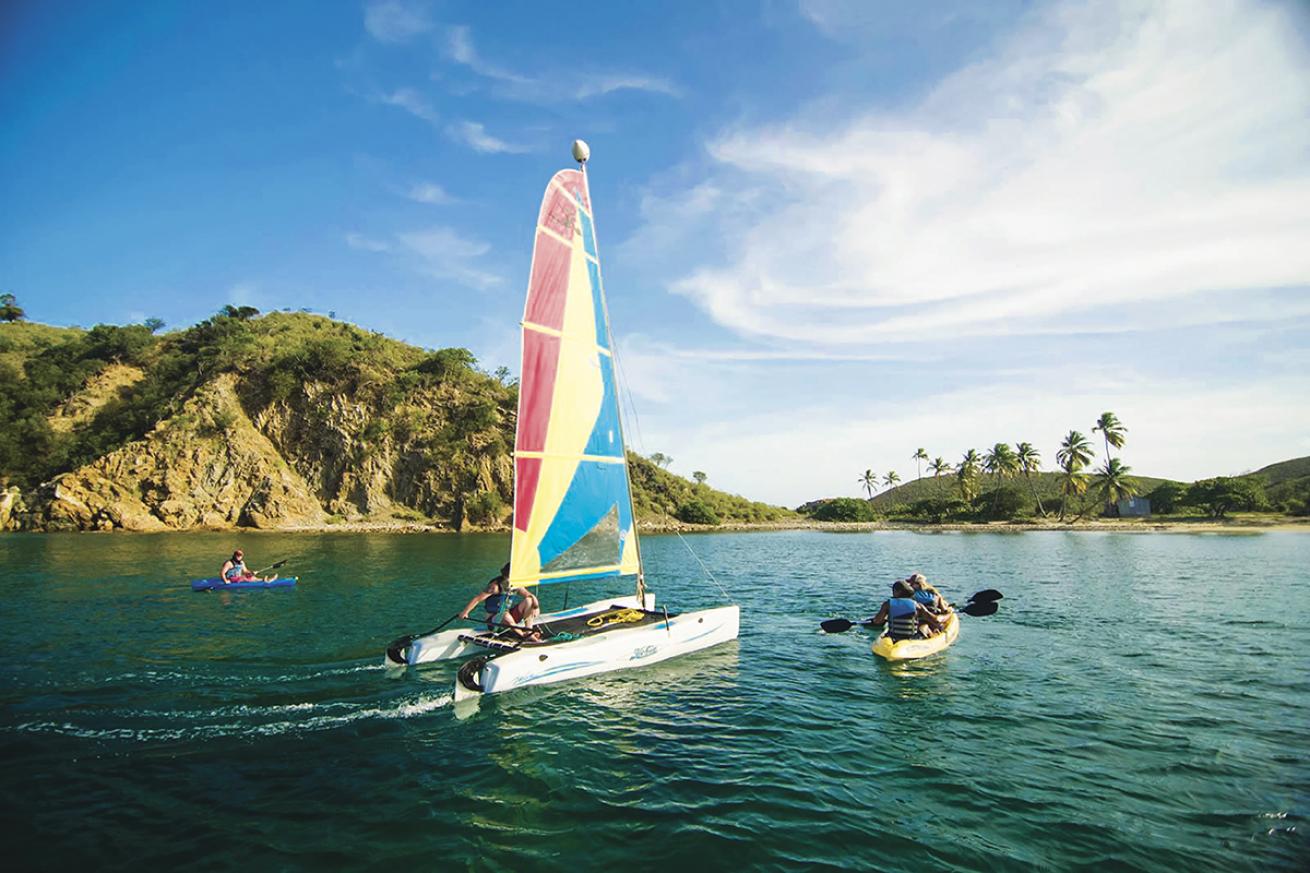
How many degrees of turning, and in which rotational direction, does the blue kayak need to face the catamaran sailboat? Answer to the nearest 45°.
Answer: approximately 90° to its right

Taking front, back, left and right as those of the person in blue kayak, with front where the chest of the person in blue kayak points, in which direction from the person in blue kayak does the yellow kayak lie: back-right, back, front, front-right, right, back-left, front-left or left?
front-right

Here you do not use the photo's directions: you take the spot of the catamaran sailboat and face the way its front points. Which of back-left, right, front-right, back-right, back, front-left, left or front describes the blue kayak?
left

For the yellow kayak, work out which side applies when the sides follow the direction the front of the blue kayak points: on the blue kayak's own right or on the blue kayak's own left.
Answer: on the blue kayak's own right

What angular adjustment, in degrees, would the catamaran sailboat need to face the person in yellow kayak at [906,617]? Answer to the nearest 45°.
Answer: approximately 45° to its right

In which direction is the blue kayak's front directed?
to the viewer's right

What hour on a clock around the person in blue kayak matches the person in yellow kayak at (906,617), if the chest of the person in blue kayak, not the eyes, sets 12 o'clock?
The person in yellow kayak is roughly at 2 o'clock from the person in blue kayak.

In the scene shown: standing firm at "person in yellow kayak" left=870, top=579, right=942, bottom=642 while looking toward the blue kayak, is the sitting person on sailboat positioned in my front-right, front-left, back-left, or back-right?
front-left

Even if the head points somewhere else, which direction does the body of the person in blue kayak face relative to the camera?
to the viewer's right

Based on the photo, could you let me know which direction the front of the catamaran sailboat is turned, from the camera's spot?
facing away from the viewer and to the right of the viewer

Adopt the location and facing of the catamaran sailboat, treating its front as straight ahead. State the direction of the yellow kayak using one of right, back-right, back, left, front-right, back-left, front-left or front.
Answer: front-right
